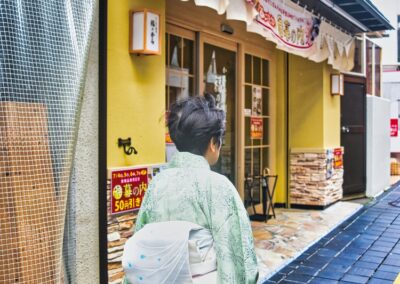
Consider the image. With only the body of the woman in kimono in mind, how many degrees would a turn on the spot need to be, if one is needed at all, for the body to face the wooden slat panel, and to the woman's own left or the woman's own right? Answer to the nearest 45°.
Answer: approximately 90° to the woman's own left

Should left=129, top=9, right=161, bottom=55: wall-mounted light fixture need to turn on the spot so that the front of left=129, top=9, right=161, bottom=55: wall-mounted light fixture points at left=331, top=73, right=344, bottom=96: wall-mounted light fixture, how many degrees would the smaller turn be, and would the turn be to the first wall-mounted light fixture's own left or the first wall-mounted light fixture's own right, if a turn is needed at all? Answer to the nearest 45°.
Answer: approximately 90° to the first wall-mounted light fixture's own left

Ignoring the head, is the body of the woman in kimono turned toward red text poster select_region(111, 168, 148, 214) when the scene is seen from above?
no

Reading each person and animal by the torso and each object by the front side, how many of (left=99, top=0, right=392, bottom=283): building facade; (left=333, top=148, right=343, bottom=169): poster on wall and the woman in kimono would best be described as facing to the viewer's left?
0

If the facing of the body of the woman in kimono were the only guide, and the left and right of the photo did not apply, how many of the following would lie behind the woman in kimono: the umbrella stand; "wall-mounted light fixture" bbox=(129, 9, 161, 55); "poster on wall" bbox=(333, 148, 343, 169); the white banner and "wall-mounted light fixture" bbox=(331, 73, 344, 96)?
0

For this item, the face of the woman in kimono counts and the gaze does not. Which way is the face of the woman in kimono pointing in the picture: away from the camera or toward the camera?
away from the camera

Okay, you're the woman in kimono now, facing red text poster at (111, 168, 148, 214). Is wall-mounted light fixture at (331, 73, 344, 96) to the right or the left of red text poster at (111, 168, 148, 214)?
right

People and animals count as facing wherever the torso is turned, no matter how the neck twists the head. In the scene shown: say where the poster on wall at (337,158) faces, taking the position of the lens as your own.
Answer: facing the viewer and to the right of the viewer

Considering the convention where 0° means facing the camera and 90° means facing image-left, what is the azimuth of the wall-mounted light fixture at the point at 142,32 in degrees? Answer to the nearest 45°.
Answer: approximately 315°

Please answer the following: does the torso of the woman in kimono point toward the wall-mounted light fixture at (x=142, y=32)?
no

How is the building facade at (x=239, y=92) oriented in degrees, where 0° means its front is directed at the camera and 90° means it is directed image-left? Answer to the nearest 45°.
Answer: approximately 315°

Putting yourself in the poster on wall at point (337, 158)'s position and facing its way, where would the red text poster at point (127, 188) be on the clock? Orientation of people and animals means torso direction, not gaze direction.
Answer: The red text poster is roughly at 2 o'clock from the poster on wall.

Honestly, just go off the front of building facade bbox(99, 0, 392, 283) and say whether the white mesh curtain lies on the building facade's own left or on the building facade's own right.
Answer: on the building facade's own right

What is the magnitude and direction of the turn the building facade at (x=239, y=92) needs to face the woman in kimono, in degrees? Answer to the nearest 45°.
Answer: approximately 45° to its right

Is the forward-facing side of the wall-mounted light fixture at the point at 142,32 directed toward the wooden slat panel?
no

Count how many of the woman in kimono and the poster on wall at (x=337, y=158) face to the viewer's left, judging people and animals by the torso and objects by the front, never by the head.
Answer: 0
